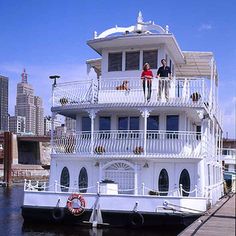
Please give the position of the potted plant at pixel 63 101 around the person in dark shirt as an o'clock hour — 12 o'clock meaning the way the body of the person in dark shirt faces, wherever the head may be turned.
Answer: The potted plant is roughly at 3 o'clock from the person in dark shirt.

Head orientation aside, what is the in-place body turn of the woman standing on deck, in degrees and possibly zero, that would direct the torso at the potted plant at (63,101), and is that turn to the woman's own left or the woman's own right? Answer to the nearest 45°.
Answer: approximately 90° to the woman's own right

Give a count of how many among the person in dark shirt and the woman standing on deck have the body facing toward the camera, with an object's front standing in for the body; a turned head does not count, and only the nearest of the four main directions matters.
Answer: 2

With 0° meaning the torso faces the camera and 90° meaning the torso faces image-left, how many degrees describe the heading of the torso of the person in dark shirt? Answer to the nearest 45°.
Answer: approximately 0°

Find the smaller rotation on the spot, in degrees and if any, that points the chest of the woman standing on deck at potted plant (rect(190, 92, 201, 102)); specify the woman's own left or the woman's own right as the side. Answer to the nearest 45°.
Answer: approximately 90° to the woman's own left
